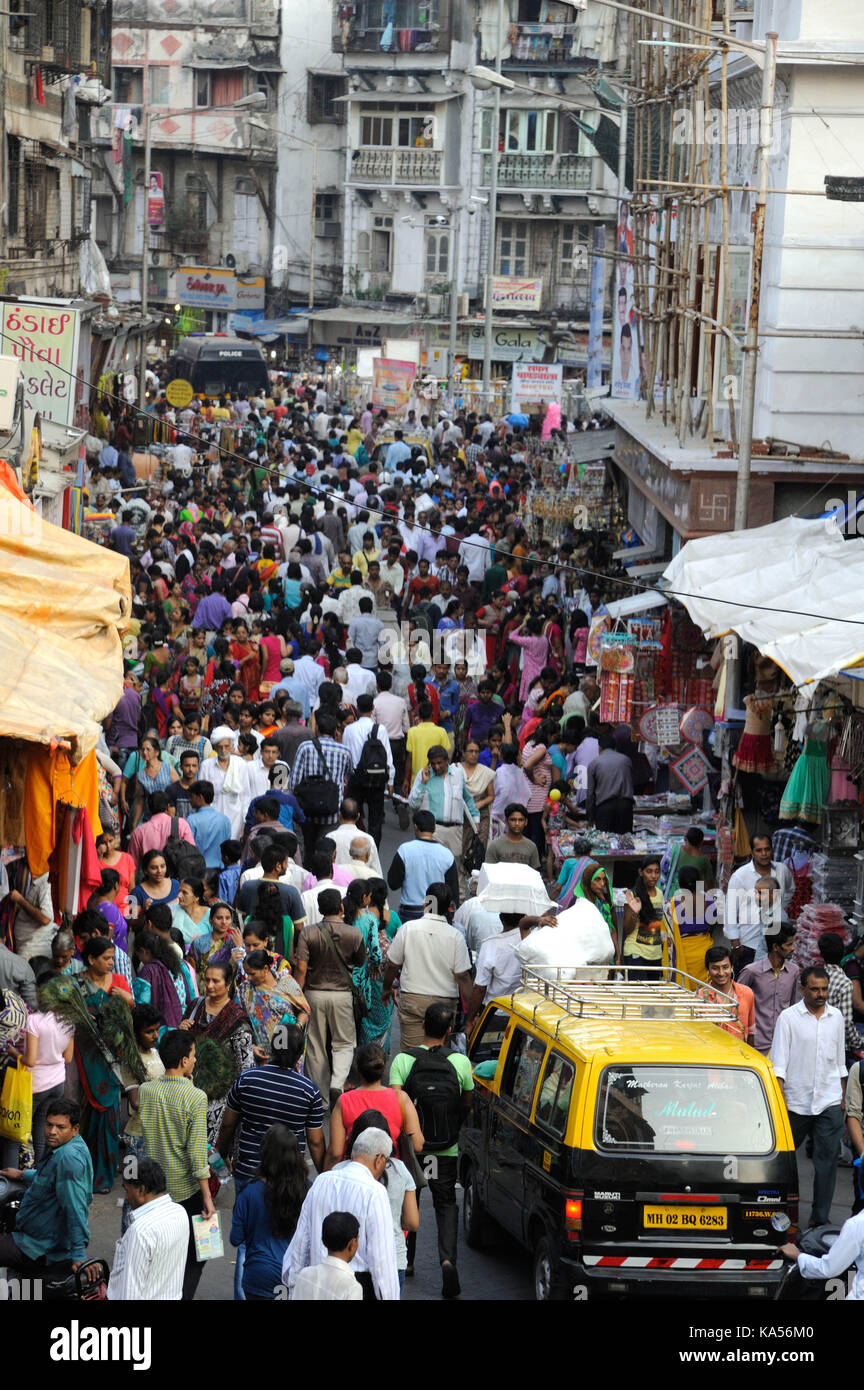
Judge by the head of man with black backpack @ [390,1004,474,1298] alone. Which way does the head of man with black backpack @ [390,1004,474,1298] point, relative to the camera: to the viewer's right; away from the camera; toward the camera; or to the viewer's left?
away from the camera

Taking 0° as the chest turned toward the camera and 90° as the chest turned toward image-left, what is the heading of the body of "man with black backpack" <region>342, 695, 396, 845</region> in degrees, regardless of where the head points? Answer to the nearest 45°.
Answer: approximately 180°

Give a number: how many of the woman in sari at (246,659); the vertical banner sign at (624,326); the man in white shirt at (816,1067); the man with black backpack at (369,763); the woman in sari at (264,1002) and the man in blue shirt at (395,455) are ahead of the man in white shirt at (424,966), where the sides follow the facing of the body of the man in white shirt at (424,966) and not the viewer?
4

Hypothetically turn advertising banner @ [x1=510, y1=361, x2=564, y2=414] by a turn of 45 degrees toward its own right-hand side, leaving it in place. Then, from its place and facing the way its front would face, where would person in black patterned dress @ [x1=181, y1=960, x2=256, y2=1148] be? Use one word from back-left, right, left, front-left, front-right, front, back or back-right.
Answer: front-left

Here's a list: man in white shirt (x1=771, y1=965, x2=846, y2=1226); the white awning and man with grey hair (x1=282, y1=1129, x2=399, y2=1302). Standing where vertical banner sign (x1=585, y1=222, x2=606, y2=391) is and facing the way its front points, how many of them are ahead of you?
3

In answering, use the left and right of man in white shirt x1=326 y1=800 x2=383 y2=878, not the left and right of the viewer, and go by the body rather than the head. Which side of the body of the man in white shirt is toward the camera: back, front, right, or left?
back

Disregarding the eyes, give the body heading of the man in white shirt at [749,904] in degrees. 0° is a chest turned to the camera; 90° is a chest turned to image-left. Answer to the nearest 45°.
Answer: approximately 0°

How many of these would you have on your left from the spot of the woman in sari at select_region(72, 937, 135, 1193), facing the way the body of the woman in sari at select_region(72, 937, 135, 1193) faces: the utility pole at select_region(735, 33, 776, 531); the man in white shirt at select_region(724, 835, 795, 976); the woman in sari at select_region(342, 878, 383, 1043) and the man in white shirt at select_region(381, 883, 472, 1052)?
4

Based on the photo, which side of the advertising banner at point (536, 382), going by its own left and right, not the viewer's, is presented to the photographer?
front

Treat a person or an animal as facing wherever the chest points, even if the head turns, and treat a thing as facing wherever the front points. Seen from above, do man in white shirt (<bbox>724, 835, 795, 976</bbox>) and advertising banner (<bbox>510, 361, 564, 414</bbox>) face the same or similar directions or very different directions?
same or similar directions

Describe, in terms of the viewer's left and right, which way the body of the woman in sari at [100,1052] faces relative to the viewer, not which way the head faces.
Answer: facing the viewer and to the right of the viewer

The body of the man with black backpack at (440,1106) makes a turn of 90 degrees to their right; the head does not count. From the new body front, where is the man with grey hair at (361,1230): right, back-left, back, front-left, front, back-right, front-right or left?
right
